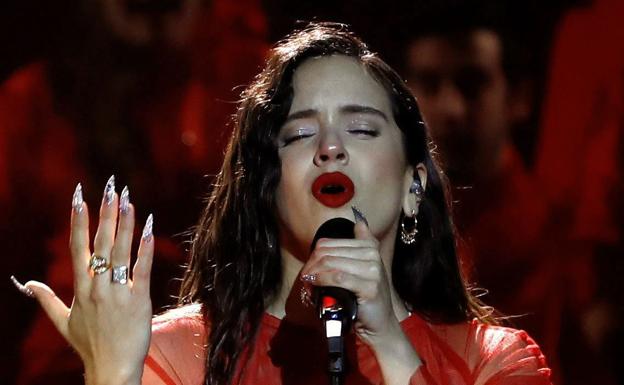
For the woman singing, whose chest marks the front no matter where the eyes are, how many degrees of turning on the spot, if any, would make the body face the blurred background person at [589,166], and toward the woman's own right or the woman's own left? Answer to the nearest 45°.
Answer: approximately 135° to the woman's own left

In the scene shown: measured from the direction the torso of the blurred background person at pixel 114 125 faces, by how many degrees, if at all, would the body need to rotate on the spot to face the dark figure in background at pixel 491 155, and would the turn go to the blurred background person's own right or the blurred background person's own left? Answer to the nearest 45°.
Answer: approximately 90° to the blurred background person's own left

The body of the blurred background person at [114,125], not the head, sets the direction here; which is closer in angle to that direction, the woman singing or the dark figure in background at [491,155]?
the woman singing

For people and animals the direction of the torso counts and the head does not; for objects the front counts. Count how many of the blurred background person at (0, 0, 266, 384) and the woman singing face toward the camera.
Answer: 2

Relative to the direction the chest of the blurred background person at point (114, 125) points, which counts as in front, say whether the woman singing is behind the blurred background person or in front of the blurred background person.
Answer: in front

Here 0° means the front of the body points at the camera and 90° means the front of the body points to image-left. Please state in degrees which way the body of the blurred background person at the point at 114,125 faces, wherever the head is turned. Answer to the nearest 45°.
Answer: approximately 0°

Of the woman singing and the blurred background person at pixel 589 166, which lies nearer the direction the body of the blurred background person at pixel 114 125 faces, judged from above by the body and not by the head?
the woman singing

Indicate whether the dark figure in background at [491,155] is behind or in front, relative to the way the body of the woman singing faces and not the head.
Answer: behind

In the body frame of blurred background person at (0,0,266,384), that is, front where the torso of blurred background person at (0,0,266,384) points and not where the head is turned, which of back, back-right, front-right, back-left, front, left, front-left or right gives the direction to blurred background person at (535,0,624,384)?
left
